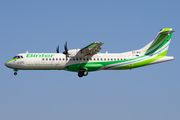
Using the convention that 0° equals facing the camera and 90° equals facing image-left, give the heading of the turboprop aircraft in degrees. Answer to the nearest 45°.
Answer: approximately 90°
